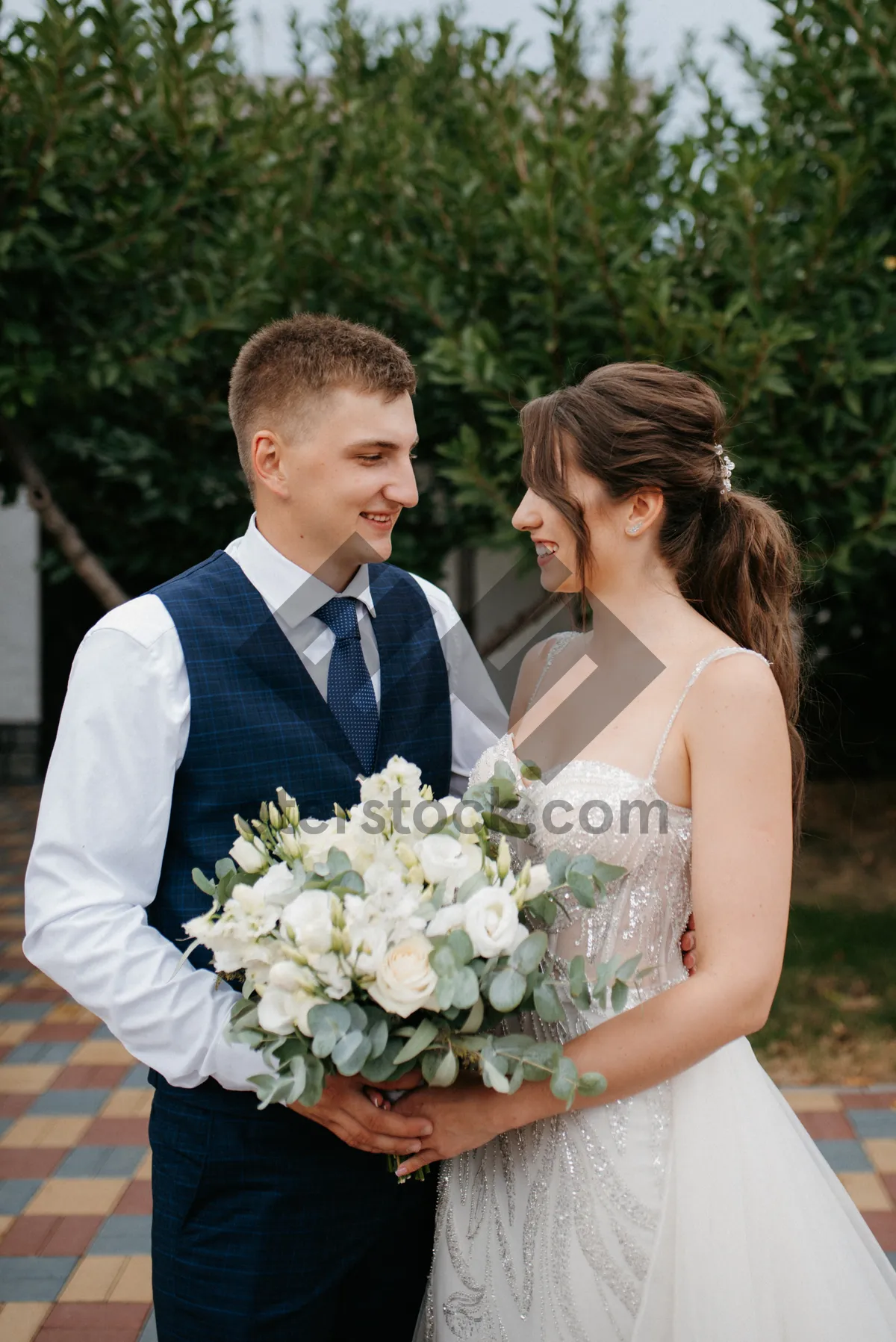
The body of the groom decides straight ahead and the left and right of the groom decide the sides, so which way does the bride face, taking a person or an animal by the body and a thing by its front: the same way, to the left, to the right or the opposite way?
to the right

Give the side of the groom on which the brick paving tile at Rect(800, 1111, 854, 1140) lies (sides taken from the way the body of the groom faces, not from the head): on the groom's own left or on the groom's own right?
on the groom's own left

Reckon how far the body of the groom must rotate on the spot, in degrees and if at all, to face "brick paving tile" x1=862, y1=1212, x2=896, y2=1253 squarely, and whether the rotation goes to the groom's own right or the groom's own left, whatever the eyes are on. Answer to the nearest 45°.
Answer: approximately 90° to the groom's own left

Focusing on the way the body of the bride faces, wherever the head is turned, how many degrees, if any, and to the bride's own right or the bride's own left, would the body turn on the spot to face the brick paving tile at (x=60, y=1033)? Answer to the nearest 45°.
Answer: approximately 90° to the bride's own right

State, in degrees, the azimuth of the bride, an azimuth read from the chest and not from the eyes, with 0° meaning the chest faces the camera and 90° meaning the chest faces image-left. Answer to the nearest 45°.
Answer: approximately 45°

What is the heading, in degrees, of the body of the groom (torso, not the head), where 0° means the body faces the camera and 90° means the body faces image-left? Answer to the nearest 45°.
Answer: approximately 315°

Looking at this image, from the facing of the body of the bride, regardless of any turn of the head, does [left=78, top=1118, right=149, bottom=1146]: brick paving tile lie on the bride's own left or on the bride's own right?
on the bride's own right
